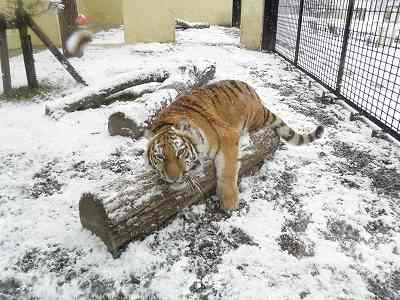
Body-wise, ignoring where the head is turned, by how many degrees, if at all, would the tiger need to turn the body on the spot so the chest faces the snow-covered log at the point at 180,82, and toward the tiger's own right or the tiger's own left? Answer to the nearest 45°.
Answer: approximately 135° to the tiger's own right

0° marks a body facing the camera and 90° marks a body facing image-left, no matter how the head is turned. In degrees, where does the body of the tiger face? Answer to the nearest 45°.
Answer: approximately 45°

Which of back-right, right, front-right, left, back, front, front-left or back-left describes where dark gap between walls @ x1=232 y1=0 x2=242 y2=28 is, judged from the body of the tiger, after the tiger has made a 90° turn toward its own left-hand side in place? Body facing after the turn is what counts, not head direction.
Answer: back-left

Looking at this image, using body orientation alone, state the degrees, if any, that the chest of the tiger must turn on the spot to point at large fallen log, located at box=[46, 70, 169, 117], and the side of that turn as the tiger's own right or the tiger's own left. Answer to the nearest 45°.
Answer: approximately 90° to the tiger's own right

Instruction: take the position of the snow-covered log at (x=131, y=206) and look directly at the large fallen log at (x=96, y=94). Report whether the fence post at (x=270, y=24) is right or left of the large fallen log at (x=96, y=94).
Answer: right

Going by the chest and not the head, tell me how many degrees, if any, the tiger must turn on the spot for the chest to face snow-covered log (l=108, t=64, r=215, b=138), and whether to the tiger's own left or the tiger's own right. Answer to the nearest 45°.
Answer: approximately 135° to the tiger's own right

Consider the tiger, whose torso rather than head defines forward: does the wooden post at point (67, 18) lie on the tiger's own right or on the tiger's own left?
on the tiger's own right

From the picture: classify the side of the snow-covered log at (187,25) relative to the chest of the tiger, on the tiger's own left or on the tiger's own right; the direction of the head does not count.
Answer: on the tiger's own right

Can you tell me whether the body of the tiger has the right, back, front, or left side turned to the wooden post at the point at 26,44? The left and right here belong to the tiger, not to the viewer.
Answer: right
